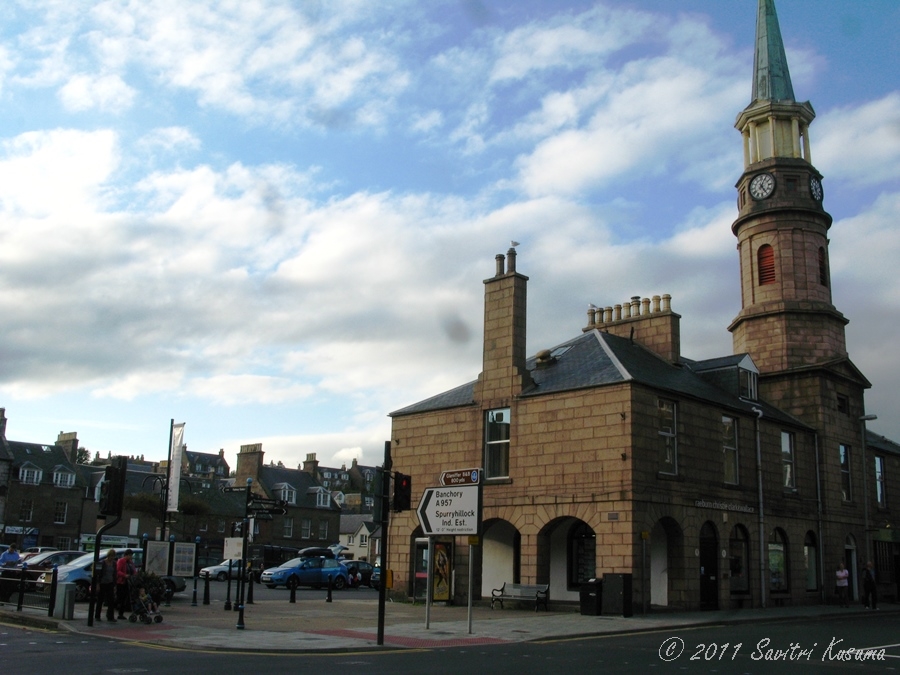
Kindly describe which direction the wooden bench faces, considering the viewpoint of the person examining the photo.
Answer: facing the viewer and to the left of the viewer

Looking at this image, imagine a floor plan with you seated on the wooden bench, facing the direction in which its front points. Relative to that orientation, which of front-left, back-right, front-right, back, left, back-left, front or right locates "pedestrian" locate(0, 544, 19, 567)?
front-right

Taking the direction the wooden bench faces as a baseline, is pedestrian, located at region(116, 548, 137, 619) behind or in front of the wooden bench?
in front

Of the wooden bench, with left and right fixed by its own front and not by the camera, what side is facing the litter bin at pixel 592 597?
left

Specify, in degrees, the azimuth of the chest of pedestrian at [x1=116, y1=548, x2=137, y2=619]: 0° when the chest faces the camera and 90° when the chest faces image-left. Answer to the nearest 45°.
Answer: approximately 270°

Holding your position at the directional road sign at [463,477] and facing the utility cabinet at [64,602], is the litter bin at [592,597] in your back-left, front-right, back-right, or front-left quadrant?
back-right
